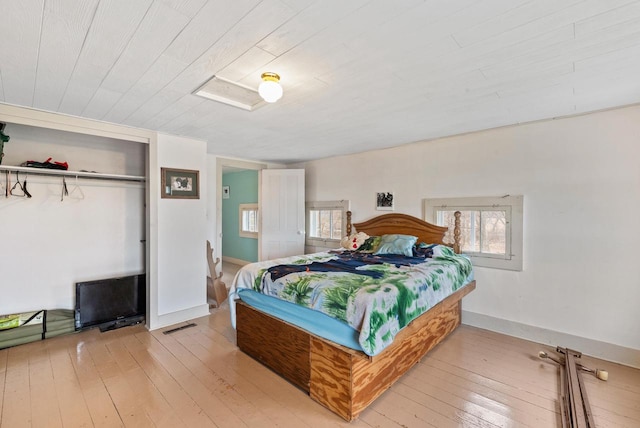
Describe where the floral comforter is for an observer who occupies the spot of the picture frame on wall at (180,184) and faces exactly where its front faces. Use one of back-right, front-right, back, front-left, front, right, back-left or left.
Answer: front

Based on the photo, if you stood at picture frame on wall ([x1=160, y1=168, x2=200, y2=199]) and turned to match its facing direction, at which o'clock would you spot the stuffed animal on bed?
The stuffed animal on bed is roughly at 11 o'clock from the picture frame on wall.

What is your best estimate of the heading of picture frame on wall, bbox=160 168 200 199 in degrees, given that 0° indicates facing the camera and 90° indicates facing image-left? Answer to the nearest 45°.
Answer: approximately 315°

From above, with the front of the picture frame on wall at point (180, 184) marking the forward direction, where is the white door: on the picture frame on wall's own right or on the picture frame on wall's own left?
on the picture frame on wall's own left

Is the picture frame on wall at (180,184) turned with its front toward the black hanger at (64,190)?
no

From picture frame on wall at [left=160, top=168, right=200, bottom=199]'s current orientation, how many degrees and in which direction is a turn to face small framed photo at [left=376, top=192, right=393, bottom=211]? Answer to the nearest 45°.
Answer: approximately 45° to its left

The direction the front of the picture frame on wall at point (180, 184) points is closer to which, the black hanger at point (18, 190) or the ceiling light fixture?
the ceiling light fixture

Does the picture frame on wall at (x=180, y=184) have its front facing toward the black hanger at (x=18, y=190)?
no

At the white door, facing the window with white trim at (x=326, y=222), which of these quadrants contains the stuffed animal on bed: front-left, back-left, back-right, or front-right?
front-right

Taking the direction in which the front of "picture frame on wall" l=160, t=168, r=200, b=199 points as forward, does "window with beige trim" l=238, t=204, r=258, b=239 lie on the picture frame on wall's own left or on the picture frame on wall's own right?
on the picture frame on wall's own left

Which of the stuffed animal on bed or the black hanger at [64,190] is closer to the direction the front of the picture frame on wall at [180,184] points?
the stuffed animal on bed

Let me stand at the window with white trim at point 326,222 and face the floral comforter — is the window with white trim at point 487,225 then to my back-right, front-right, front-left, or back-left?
front-left

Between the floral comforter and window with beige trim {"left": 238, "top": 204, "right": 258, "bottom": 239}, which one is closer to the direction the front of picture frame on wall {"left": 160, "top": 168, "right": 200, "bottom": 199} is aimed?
the floral comforter

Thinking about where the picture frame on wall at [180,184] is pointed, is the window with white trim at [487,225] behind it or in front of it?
in front

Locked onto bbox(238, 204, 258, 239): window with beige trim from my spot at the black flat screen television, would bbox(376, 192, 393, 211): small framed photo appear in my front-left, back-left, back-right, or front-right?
front-right
